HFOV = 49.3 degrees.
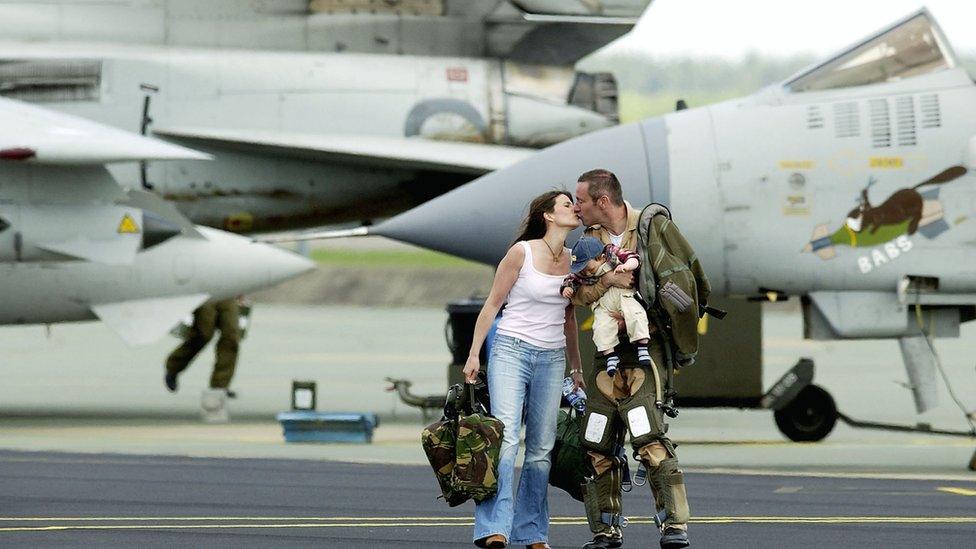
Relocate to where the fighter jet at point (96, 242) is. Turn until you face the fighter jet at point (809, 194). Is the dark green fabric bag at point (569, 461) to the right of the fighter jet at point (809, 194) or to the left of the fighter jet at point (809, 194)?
right

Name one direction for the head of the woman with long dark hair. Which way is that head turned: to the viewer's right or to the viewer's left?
to the viewer's right

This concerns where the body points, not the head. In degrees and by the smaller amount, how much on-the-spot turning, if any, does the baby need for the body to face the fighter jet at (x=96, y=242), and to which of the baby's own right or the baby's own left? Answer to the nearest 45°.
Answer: approximately 135° to the baby's own right

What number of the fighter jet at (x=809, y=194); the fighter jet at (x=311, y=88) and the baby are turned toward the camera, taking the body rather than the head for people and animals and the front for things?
1

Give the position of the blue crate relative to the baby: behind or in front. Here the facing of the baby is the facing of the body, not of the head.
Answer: behind

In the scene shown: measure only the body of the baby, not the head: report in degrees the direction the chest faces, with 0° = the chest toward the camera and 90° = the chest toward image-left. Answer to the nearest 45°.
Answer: approximately 0°

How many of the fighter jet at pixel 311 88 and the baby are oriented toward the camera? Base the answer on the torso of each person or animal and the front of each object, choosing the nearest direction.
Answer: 1

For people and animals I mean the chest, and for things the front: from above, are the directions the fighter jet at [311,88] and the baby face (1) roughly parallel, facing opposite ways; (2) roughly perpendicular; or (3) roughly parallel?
roughly perpendicular

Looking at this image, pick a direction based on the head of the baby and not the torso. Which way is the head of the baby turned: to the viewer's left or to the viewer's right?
to the viewer's left

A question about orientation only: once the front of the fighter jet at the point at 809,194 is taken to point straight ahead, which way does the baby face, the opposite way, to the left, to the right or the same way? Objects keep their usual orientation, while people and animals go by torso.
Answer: to the left

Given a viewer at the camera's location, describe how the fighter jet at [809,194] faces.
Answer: facing to the left of the viewer

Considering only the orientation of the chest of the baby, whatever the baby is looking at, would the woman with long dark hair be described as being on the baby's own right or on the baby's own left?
on the baby's own right
